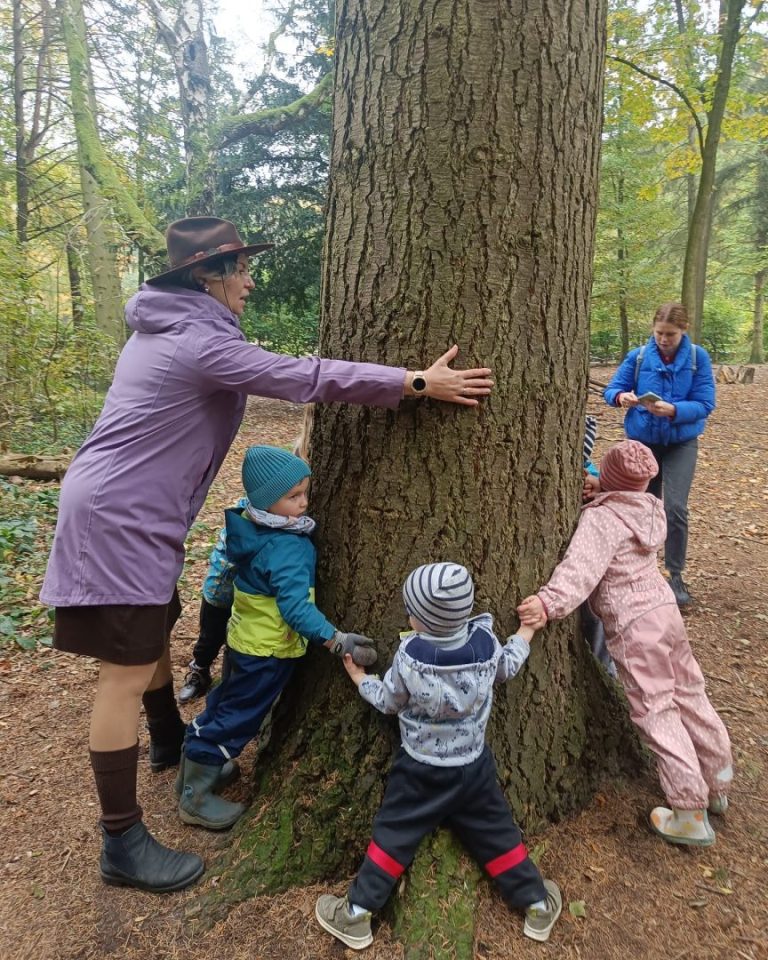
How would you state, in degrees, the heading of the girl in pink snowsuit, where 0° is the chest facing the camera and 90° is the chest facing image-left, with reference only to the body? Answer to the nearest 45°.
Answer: approximately 135°

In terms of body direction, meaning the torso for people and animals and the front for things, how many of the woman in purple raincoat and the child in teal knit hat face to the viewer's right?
2

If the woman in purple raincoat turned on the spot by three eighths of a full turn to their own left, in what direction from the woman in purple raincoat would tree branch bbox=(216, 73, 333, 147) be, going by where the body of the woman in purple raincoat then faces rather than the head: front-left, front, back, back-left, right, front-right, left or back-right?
front-right

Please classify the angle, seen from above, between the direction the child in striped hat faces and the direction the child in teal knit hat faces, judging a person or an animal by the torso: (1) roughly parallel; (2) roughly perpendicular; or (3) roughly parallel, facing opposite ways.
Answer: roughly perpendicular

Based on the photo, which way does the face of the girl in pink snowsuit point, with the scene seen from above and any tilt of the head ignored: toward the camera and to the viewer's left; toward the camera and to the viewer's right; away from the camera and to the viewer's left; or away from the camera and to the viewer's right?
away from the camera and to the viewer's left

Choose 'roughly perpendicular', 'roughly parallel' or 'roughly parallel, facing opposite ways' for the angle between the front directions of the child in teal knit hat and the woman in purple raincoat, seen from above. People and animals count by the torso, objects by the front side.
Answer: roughly parallel

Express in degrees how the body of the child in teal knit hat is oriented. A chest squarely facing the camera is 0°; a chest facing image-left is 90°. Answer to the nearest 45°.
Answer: approximately 270°

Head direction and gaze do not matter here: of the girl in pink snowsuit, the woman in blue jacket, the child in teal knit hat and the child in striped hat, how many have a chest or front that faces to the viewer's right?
1

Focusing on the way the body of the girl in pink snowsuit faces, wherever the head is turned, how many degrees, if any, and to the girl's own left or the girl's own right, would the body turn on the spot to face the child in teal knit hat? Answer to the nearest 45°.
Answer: approximately 45° to the girl's own left

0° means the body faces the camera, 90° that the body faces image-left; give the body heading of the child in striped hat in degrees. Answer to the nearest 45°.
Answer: approximately 180°

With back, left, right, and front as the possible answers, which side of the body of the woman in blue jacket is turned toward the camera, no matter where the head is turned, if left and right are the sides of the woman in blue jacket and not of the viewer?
front

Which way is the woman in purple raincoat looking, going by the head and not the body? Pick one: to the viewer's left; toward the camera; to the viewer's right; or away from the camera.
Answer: to the viewer's right

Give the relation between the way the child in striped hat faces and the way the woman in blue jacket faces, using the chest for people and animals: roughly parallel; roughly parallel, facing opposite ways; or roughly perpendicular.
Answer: roughly parallel, facing opposite ways

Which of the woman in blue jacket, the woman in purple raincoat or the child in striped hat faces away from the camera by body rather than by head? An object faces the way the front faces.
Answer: the child in striped hat

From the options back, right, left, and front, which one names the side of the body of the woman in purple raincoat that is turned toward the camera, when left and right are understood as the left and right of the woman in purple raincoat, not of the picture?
right

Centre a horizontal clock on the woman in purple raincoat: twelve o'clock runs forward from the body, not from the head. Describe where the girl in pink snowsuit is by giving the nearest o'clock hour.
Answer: The girl in pink snowsuit is roughly at 12 o'clock from the woman in purple raincoat.
